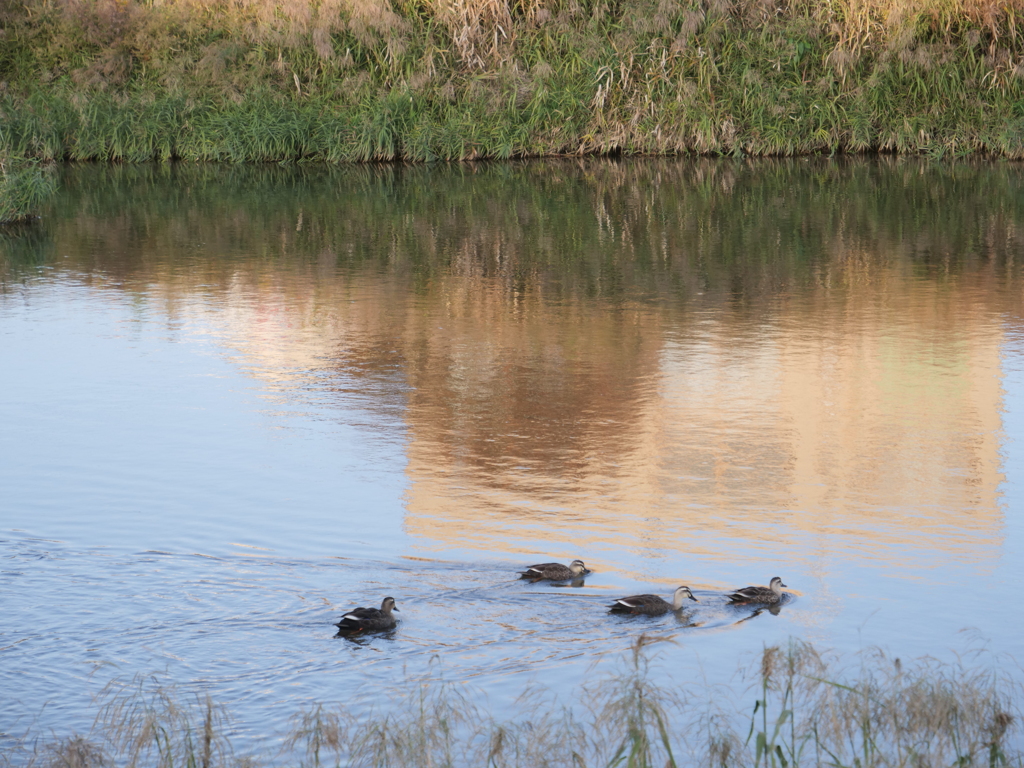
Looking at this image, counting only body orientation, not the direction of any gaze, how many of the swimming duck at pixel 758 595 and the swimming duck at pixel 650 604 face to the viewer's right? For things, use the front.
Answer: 2

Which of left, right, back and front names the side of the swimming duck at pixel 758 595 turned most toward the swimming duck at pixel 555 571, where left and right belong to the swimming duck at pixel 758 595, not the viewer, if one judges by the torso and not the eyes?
back

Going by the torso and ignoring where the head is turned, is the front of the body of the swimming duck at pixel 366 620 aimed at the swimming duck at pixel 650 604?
yes

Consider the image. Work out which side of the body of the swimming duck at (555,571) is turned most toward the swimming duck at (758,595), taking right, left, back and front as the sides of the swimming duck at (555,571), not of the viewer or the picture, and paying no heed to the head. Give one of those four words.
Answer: front

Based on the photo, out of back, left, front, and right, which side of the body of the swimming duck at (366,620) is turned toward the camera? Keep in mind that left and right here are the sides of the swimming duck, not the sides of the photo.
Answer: right

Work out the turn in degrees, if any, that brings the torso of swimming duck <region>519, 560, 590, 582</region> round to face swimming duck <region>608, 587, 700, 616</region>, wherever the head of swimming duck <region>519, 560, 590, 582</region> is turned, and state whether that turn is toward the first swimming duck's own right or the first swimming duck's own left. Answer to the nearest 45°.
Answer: approximately 45° to the first swimming duck's own right

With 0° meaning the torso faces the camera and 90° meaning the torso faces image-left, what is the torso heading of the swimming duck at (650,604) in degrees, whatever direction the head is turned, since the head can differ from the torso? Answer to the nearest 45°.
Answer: approximately 270°

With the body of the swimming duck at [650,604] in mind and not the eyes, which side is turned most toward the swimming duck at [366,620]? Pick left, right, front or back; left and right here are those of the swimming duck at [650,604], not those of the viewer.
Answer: back

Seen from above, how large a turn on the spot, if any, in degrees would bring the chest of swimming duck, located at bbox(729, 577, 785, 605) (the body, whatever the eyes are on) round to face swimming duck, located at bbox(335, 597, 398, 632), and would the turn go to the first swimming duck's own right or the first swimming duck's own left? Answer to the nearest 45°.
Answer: approximately 180°

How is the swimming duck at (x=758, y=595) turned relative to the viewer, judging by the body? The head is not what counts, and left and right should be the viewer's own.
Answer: facing to the right of the viewer

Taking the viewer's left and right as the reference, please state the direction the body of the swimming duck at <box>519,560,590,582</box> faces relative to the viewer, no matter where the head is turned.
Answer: facing to the right of the viewer
